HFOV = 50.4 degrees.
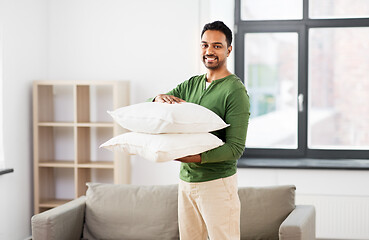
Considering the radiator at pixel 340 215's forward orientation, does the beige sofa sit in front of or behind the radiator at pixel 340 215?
in front

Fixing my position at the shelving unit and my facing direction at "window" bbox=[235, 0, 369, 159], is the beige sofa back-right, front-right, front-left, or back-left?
front-right

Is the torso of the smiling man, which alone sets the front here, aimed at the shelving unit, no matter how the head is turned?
no

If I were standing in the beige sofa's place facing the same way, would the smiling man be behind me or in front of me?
in front

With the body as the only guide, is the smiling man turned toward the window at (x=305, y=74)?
no

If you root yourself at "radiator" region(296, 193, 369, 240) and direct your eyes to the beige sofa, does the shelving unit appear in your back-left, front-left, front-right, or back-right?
front-right

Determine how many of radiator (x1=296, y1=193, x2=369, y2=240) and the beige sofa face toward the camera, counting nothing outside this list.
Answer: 2

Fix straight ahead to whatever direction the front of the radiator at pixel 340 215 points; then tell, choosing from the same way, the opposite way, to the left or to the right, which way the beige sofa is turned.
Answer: the same way

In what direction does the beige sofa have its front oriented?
toward the camera

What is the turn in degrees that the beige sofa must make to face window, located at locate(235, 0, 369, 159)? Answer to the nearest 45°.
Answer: approximately 135° to its left

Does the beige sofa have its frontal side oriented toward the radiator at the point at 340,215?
no

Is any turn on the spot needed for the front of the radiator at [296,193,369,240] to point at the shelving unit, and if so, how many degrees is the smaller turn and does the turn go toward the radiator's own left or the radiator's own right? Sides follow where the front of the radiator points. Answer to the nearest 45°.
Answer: approximately 90° to the radiator's own right

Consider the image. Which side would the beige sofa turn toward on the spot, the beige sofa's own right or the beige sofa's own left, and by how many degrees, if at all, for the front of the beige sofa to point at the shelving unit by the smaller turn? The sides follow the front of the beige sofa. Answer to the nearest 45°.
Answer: approximately 135° to the beige sofa's own right
